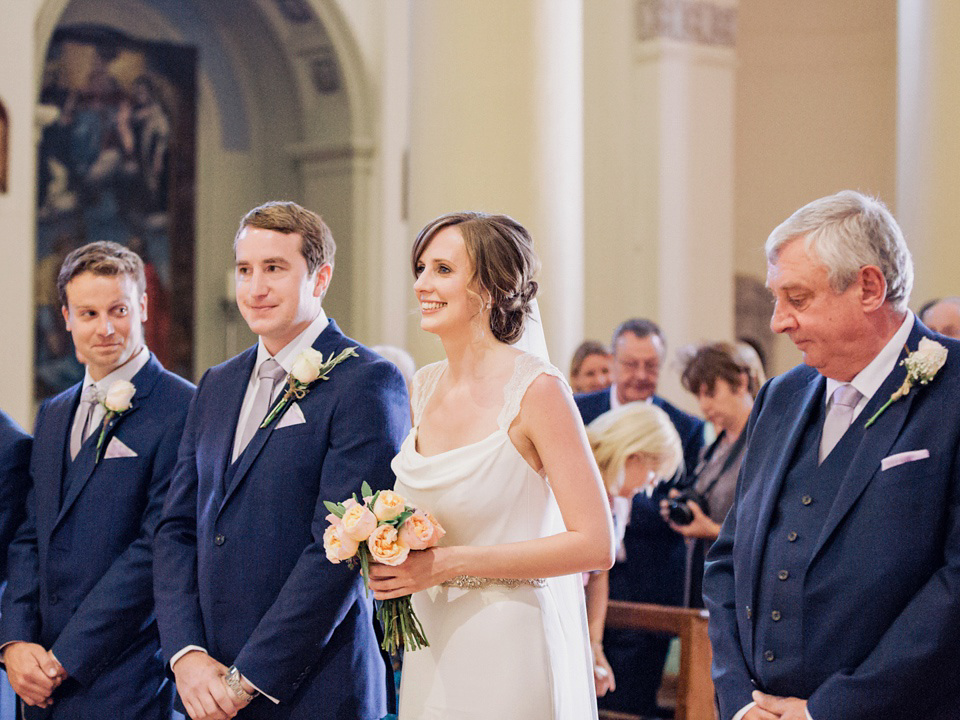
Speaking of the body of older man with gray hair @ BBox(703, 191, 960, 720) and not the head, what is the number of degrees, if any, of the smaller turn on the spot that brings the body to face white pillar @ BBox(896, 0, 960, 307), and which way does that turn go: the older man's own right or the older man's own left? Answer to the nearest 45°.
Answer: approximately 135° to the older man's own right

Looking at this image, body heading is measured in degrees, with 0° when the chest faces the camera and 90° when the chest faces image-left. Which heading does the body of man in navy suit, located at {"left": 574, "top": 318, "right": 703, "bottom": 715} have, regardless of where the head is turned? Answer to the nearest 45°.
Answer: approximately 0°

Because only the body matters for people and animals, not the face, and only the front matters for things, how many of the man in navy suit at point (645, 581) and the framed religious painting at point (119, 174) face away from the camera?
0

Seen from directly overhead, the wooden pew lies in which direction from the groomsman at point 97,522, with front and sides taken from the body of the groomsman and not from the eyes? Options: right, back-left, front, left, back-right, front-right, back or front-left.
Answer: back-left

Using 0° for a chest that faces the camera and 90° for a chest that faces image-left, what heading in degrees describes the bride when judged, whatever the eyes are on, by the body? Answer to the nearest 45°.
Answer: approximately 45°

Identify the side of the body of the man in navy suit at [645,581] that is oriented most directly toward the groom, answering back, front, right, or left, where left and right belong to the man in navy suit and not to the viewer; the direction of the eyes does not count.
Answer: front

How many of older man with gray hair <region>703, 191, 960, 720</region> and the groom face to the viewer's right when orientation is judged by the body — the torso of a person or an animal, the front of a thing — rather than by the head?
0

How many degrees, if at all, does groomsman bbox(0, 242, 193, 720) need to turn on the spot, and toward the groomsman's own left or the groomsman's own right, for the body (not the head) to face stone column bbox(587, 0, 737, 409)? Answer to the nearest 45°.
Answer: approximately 180°

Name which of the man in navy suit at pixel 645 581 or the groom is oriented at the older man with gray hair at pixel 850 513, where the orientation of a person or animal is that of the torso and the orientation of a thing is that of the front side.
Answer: the man in navy suit

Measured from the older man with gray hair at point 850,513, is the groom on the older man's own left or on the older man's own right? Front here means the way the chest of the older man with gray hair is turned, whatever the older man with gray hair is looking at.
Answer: on the older man's own right

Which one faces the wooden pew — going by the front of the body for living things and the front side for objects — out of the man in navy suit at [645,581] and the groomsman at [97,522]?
the man in navy suit

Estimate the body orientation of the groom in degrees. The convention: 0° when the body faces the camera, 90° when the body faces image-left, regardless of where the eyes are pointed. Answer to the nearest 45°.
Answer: approximately 45°

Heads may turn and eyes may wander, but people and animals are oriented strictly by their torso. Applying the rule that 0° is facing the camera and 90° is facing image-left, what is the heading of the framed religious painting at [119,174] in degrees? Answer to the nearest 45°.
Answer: approximately 315°
